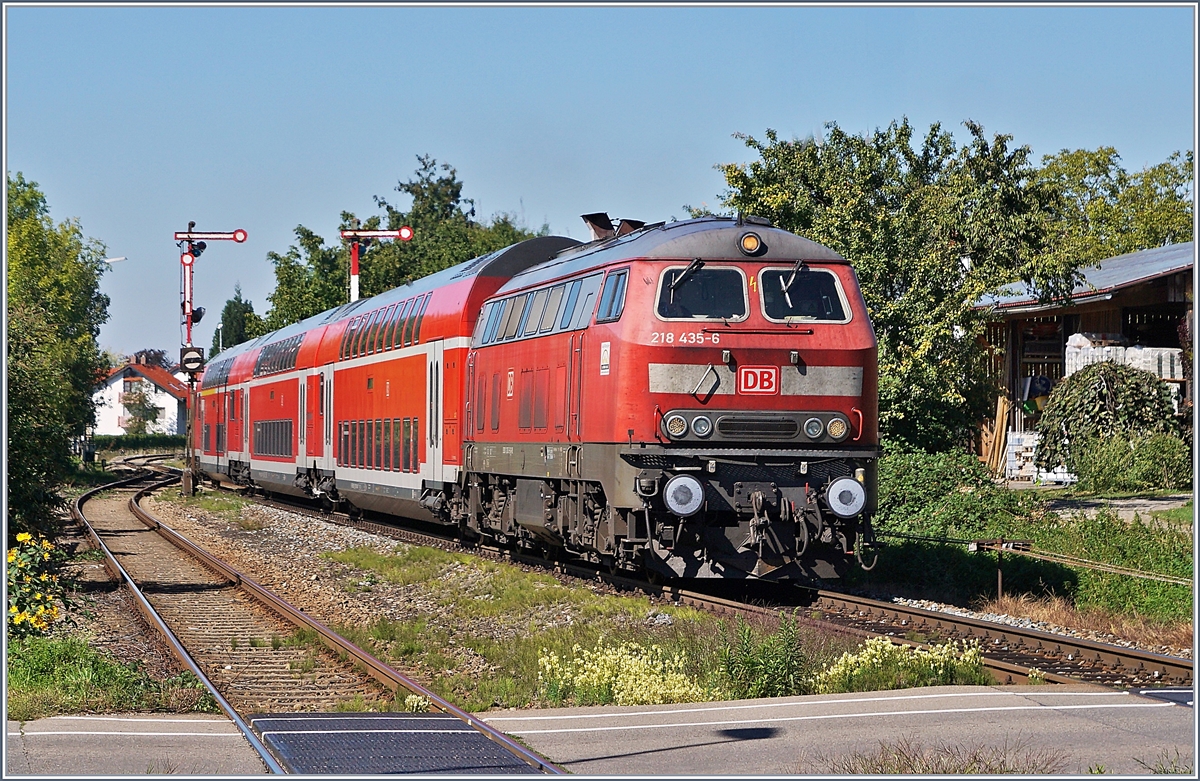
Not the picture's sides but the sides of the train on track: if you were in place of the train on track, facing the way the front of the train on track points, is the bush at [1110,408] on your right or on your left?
on your left

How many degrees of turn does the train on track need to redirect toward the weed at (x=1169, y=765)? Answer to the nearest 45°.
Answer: approximately 45° to its right

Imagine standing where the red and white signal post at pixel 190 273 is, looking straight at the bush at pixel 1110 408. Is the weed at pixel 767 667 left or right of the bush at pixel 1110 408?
right

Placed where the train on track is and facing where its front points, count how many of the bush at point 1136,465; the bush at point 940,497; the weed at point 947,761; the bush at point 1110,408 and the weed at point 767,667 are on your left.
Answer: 3

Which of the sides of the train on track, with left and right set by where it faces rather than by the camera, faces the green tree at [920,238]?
left

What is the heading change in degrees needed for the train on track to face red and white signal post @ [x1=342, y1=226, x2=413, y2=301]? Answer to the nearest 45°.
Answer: approximately 135° to its left

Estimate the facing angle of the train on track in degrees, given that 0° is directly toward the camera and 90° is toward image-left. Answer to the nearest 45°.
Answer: approximately 315°

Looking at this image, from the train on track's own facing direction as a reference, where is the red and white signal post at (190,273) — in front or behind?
behind

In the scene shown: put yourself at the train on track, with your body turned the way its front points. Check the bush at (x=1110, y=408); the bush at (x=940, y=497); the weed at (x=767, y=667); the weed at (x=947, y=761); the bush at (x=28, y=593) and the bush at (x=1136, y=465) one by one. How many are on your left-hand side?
3

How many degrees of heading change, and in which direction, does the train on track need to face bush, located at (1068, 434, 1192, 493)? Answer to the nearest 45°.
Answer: approximately 90° to its left

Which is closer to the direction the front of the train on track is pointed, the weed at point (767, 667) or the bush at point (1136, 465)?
the weed

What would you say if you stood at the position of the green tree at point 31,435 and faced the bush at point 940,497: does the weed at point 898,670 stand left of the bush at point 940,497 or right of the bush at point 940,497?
right
